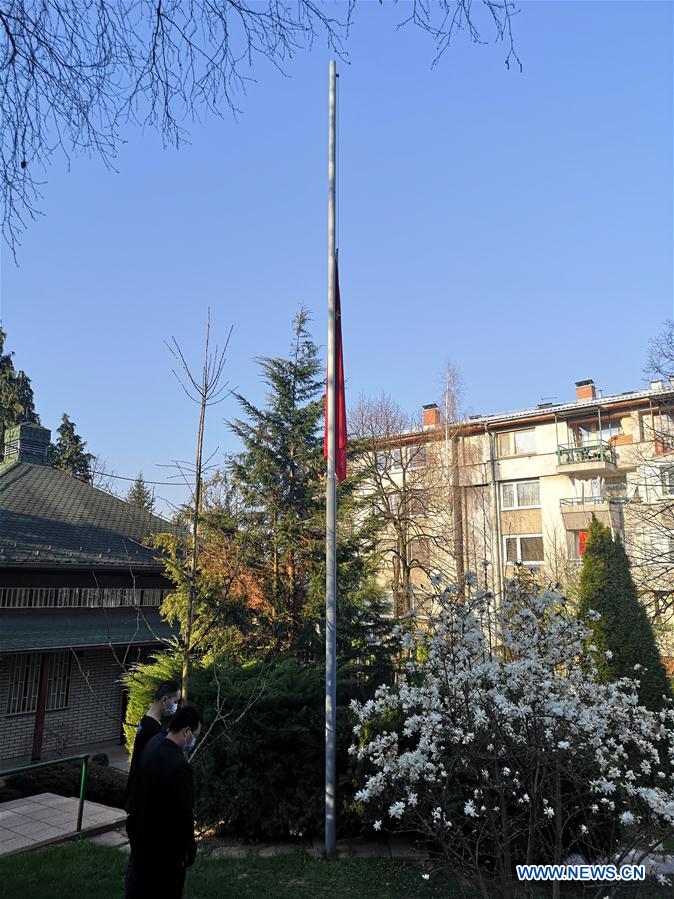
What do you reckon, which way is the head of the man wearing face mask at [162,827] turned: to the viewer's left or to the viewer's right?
to the viewer's right

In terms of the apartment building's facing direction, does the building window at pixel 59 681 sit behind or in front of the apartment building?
in front

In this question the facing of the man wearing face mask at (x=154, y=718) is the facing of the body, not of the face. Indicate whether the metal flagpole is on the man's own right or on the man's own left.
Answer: on the man's own left

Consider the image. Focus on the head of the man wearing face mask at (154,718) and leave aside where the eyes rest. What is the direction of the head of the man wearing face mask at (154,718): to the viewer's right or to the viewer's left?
to the viewer's right

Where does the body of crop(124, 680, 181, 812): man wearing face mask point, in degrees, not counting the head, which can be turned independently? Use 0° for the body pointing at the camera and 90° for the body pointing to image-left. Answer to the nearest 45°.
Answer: approximately 270°

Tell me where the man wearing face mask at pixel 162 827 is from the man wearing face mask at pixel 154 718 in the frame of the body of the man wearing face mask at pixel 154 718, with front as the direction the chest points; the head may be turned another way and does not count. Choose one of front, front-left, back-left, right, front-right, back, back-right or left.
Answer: right

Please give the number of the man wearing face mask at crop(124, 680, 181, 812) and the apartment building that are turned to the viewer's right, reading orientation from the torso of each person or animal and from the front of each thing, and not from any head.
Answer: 1

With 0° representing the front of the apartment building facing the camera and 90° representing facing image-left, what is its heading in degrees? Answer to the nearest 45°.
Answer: approximately 45°
